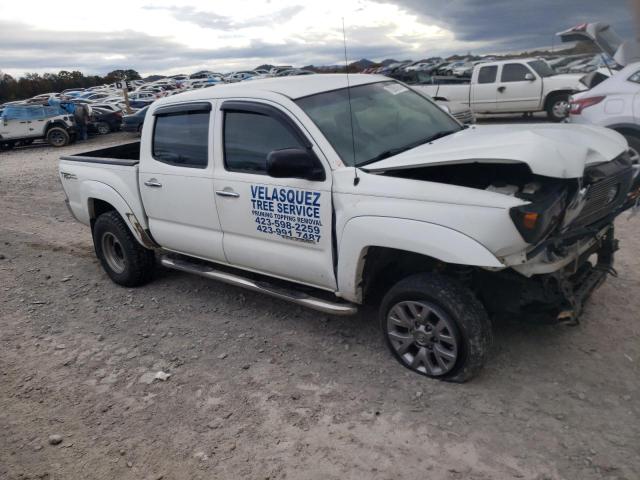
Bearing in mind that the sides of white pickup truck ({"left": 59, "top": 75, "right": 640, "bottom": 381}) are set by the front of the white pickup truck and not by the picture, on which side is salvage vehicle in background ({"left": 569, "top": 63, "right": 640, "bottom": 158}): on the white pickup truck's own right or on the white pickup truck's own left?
on the white pickup truck's own left

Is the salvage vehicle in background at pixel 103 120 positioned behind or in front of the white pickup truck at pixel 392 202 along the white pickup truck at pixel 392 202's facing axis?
behind

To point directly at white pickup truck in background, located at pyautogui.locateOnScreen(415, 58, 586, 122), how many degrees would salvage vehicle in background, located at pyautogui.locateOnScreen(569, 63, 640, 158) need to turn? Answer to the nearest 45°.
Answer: approximately 90° to its left

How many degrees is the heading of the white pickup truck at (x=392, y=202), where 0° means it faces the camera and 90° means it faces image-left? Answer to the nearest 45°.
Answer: approximately 315°

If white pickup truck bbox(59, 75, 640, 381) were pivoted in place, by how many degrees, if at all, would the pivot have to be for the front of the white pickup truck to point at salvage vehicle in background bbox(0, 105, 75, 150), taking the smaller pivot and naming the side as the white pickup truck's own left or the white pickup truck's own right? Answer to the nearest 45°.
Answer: approximately 180°
